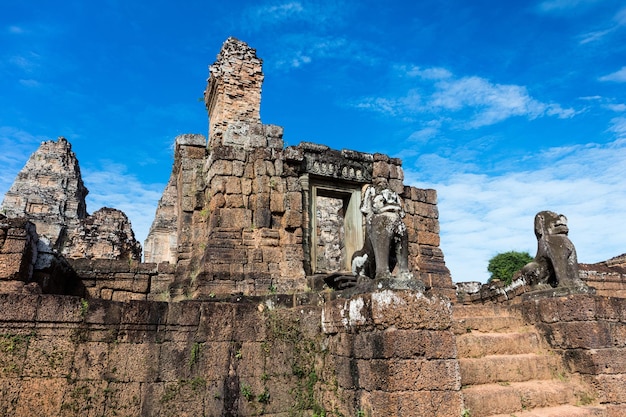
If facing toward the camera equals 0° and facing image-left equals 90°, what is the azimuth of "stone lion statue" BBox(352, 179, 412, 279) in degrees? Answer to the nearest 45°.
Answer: approximately 315°

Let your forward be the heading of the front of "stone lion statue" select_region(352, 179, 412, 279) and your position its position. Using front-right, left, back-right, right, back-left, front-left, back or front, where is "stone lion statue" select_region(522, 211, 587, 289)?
left
